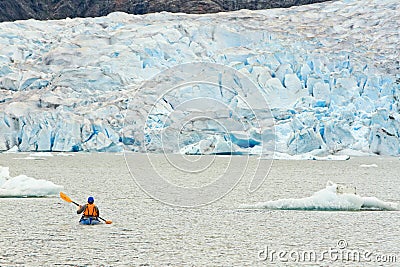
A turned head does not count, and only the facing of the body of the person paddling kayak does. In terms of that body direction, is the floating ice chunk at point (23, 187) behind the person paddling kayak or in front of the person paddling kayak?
in front

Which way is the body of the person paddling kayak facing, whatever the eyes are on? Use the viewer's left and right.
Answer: facing away from the viewer

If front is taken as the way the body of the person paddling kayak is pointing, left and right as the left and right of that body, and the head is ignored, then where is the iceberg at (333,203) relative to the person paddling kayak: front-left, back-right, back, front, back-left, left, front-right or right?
right

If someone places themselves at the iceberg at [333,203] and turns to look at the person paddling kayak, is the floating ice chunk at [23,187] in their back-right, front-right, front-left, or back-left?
front-right

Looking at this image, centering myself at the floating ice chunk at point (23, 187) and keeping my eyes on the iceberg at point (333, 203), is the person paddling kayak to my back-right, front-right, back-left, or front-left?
front-right

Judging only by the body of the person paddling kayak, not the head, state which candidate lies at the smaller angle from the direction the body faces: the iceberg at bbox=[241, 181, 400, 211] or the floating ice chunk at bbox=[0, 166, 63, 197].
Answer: the floating ice chunk
